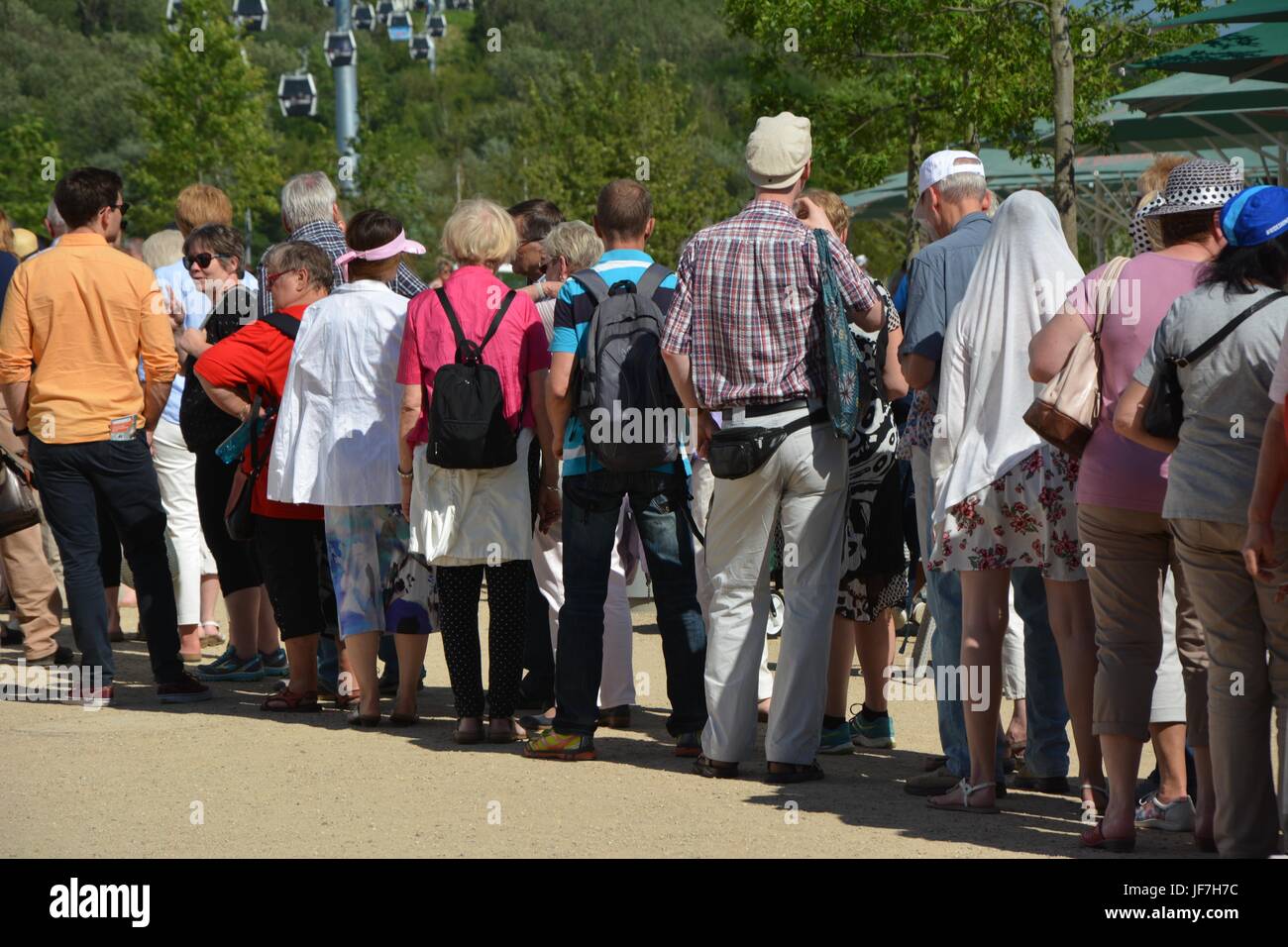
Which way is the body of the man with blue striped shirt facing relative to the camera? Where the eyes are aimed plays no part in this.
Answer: away from the camera

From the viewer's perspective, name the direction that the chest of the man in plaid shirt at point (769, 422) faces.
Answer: away from the camera

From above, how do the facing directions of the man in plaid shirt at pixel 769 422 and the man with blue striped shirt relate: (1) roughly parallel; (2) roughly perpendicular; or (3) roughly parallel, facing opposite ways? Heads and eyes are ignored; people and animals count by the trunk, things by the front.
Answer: roughly parallel

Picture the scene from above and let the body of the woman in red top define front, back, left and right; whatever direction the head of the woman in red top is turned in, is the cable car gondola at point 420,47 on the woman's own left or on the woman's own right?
on the woman's own right

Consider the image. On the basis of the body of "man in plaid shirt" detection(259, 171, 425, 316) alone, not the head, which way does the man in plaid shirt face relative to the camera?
away from the camera

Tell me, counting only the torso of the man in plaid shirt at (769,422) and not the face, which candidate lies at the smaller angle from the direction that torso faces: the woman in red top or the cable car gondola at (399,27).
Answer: the cable car gondola

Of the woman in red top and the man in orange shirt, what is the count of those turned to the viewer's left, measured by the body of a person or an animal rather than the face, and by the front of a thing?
1

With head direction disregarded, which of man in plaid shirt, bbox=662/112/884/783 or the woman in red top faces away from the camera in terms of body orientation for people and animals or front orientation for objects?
the man in plaid shirt

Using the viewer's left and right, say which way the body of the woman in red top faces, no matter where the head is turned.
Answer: facing to the left of the viewer

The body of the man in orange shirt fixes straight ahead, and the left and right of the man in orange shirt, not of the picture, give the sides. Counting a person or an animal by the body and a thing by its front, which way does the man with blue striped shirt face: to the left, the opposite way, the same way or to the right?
the same way

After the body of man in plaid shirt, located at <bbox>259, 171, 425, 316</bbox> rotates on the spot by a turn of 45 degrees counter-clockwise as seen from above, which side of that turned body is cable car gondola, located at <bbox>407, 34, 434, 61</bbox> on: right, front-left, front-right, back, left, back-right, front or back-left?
front-right

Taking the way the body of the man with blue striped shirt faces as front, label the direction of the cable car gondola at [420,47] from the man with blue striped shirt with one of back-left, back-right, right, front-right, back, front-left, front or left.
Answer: front

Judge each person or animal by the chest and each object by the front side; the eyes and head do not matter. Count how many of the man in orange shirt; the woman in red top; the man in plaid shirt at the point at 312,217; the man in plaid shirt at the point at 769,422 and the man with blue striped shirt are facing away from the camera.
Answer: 4

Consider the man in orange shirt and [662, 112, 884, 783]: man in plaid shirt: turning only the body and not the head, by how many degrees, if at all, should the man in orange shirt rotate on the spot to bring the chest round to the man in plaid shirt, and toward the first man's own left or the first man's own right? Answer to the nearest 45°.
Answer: approximately 135° to the first man's own right

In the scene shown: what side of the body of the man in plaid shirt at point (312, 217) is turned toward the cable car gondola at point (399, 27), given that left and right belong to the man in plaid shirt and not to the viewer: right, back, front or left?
front

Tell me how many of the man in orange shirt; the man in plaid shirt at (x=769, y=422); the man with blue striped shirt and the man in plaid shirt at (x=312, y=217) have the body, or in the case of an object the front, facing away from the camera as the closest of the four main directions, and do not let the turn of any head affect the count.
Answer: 4

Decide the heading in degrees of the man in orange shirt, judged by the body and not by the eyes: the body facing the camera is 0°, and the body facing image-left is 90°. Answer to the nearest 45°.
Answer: approximately 180°

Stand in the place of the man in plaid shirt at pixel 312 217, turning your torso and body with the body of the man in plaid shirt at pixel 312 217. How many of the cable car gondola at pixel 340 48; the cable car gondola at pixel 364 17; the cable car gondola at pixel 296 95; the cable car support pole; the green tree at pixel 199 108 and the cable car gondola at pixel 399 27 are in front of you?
6

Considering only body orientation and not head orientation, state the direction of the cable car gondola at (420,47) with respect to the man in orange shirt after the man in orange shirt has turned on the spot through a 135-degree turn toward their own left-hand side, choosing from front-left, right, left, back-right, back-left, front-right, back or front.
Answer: back-right

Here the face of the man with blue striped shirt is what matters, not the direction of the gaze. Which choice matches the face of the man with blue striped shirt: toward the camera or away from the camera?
away from the camera
